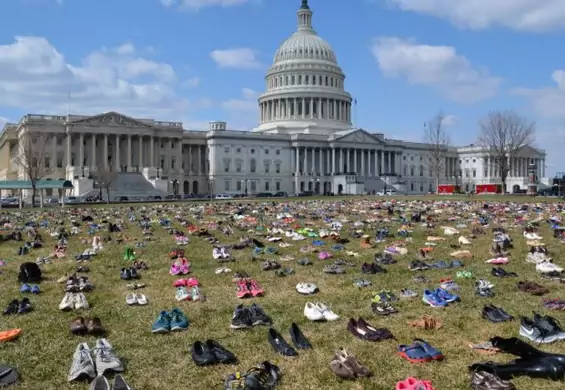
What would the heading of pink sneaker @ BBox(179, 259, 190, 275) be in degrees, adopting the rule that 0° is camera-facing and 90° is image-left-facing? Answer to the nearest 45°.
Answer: approximately 0°

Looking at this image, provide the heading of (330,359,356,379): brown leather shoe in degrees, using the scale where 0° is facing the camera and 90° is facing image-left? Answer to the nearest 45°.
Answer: approximately 315°

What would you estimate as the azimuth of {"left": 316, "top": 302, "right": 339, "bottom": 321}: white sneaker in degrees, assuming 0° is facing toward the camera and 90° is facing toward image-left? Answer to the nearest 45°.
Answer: approximately 315°

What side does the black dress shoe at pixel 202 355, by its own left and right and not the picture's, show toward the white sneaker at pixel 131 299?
back

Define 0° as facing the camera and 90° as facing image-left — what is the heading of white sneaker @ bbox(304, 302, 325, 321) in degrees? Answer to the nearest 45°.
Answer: approximately 315°

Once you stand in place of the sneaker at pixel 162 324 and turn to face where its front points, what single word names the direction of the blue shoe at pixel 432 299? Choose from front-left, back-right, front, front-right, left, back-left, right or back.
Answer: back-left

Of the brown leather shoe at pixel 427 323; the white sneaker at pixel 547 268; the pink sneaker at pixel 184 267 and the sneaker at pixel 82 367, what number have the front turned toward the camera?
2

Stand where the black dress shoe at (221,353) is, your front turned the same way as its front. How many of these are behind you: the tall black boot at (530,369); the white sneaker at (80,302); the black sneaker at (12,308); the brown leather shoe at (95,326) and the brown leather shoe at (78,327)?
4

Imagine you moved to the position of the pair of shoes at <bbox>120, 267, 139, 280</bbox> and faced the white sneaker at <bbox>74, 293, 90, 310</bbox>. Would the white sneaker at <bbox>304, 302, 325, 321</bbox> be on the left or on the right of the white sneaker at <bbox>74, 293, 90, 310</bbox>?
left

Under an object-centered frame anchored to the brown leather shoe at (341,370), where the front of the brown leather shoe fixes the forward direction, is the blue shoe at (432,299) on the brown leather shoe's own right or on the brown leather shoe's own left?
on the brown leather shoe's own left

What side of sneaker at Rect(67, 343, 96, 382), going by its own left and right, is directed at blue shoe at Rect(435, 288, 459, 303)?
left
